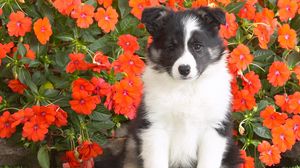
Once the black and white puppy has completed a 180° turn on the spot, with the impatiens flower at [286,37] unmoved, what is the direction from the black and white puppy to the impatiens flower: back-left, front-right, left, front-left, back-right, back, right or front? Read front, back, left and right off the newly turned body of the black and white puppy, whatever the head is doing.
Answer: front-right

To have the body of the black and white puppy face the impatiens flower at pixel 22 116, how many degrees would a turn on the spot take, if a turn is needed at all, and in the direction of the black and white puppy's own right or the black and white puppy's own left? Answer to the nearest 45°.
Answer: approximately 90° to the black and white puppy's own right

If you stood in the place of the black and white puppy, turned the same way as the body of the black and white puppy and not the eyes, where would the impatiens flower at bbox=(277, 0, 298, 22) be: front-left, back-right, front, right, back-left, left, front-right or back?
back-left

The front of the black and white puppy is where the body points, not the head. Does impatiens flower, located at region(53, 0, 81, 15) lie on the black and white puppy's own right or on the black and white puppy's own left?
on the black and white puppy's own right

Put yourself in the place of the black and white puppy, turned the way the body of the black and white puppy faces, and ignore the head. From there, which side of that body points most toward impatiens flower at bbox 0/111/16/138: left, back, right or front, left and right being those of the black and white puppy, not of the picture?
right

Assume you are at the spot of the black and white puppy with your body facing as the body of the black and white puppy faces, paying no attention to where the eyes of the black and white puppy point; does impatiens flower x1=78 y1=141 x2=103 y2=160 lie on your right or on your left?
on your right

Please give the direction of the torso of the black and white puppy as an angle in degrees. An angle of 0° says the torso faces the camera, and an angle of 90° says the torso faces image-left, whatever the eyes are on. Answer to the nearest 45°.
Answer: approximately 0°

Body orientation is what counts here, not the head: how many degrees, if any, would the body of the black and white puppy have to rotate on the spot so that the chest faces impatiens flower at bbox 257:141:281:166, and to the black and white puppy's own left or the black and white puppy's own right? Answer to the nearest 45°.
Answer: approximately 135° to the black and white puppy's own left
